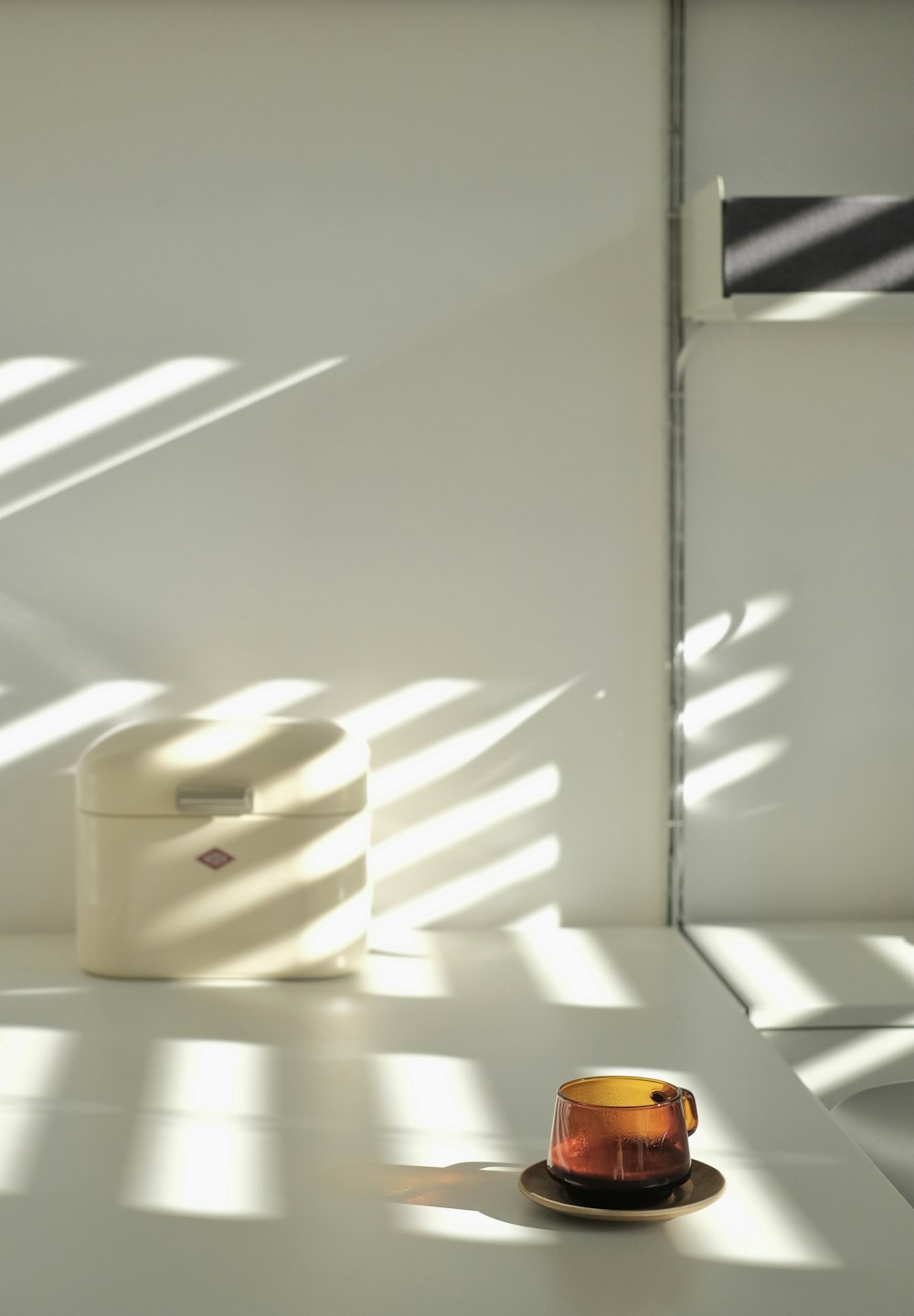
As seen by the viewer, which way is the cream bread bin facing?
toward the camera

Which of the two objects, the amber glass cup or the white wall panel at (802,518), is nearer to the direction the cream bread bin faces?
the amber glass cup

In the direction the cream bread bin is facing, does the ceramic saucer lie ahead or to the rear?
ahead

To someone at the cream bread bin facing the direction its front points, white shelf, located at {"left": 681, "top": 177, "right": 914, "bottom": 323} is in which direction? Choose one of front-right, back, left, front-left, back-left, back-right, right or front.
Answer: left

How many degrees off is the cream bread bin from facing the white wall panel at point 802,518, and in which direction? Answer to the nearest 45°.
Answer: approximately 90° to its left
